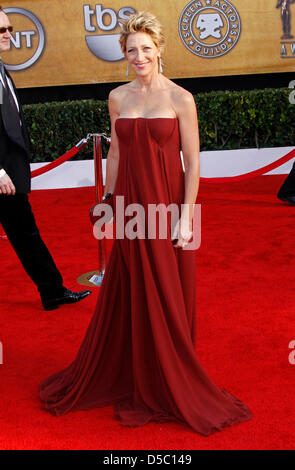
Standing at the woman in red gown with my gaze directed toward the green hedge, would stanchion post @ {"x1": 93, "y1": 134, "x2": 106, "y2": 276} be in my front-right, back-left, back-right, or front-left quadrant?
front-left

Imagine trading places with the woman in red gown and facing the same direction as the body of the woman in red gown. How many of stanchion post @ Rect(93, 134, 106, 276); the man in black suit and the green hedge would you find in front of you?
0

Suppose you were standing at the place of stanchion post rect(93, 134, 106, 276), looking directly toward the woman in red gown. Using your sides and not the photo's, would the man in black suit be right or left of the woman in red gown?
right

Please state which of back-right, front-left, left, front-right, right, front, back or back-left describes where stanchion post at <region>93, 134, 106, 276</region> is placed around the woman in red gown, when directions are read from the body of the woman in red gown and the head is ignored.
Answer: back

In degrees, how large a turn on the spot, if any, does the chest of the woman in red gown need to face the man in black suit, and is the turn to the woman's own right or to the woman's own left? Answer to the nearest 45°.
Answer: approximately 135° to the woman's own right

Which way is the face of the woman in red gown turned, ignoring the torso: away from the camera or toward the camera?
toward the camera

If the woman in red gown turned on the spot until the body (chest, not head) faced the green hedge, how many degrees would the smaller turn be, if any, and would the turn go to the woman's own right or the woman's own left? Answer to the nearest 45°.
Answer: approximately 180°

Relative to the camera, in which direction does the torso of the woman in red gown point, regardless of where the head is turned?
toward the camera

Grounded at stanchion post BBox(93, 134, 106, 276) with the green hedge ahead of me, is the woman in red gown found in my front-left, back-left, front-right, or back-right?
back-right
